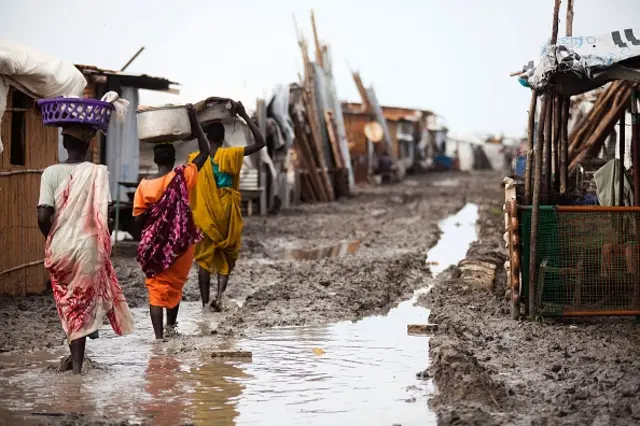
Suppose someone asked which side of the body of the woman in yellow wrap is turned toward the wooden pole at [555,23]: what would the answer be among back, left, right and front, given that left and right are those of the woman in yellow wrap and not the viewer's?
right

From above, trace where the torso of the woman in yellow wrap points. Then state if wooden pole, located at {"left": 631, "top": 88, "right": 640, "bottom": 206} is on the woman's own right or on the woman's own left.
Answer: on the woman's own right

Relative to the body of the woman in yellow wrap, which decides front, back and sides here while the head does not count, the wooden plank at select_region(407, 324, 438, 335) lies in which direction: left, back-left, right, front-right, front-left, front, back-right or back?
back-right

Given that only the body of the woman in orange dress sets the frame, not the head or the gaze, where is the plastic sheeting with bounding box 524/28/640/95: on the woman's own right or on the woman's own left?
on the woman's own right

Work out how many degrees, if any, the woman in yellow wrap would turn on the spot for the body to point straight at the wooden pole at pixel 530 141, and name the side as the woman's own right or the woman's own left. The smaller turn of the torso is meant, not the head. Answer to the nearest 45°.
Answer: approximately 90° to the woman's own right

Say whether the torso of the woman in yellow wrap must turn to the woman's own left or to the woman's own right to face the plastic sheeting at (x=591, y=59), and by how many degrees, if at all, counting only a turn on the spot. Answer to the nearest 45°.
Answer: approximately 135° to the woman's own right

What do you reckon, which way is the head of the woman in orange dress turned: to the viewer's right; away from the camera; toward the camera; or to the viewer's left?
away from the camera

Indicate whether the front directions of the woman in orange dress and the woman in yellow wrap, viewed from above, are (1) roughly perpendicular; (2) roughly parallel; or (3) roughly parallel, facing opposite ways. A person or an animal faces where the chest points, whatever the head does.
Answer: roughly parallel

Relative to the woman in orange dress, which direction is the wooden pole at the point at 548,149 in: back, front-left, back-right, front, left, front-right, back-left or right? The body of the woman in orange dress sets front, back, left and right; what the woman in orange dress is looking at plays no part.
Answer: right

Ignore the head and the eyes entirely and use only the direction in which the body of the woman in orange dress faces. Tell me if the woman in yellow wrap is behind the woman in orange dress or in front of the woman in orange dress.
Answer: in front

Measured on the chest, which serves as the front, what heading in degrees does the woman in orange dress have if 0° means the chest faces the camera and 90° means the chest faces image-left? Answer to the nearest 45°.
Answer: approximately 180°

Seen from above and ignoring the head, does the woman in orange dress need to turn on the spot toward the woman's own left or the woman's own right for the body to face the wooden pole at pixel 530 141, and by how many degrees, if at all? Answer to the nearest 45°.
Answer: approximately 90° to the woman's own right

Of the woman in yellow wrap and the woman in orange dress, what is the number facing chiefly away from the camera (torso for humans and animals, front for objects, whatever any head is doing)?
2

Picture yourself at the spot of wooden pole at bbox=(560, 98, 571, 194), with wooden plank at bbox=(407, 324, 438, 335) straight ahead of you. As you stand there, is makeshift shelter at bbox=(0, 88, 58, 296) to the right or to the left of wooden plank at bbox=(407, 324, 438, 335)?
right

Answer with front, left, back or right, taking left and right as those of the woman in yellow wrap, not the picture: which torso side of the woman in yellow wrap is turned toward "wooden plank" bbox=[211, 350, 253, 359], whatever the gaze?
back

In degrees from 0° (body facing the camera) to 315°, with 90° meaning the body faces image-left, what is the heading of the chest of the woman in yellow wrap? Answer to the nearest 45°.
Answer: approximately 180°
